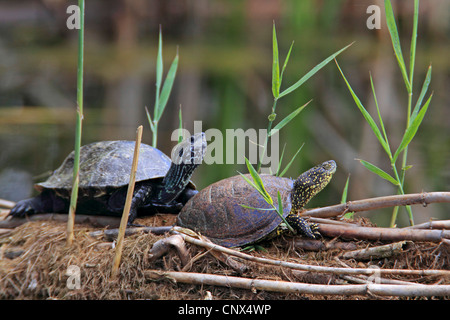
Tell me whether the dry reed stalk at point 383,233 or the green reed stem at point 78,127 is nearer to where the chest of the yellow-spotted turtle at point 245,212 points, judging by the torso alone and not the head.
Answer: the dry reed stalk

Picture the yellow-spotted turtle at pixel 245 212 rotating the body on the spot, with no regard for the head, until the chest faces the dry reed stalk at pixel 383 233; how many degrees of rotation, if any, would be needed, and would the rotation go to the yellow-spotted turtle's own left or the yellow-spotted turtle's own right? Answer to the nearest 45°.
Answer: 0° — it already faces it

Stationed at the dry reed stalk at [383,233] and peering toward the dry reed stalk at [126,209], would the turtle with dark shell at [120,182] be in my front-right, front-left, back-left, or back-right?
front-right

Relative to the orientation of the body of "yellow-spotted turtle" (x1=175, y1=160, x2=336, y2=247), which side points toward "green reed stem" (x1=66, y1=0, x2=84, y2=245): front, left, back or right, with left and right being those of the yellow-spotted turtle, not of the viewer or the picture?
back

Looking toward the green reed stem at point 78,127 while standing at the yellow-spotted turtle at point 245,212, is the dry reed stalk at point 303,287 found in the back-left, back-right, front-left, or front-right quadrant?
back-left

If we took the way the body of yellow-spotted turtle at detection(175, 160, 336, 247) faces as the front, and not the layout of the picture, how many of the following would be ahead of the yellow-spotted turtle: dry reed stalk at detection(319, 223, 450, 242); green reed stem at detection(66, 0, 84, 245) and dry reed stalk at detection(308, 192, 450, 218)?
2

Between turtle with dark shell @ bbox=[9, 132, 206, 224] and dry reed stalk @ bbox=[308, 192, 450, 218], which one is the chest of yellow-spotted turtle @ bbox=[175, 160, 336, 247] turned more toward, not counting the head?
the dry reed stalk

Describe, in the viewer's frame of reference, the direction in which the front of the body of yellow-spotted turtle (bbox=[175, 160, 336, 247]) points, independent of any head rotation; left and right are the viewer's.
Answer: facing to the right of the viewer

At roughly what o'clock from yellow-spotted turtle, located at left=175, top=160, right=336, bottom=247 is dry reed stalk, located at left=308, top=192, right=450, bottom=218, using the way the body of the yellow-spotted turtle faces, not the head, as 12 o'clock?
The dry reed stalk is roughly at 12 o'clock from the yellow-spotted turtle.

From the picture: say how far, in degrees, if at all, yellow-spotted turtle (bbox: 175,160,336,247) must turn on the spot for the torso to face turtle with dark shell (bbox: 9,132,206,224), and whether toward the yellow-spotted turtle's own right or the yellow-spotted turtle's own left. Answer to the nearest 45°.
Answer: approximately 135° to the yellow-spotted turtle's own left
